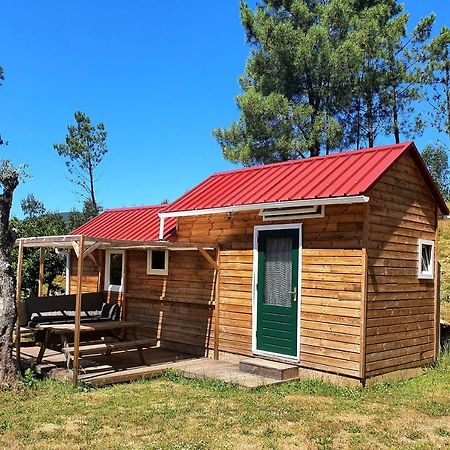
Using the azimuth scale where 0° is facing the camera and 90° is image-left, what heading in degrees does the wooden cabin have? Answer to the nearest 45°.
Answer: approximately 45°

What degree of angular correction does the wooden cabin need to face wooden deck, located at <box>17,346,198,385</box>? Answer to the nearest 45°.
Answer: approximately 45° to its right

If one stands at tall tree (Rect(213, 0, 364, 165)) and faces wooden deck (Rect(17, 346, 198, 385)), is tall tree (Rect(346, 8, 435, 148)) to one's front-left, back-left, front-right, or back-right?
back-left

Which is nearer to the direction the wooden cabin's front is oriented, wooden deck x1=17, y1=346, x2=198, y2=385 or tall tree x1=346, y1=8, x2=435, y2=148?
the wooden deck

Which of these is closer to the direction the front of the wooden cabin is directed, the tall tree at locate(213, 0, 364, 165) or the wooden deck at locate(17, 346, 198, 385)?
the wooden deck

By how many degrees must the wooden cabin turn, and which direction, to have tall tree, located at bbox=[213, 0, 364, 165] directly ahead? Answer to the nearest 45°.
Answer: approximately 135° to its right

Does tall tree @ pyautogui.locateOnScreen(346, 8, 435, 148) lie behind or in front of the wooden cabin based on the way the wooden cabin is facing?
behind
